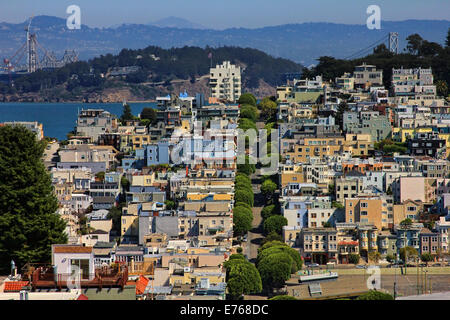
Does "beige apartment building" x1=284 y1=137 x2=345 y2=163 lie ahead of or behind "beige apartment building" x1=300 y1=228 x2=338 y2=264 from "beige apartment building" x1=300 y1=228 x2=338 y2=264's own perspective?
behind

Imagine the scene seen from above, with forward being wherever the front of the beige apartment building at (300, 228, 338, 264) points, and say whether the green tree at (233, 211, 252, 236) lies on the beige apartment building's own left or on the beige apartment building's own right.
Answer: on the beige apartment building's own right

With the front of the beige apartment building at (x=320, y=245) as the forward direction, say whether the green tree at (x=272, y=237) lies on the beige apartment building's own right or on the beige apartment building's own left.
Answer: on the beige apartment building's own right

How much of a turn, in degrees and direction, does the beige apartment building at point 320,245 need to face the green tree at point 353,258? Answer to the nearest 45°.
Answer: approximately 90° to its left

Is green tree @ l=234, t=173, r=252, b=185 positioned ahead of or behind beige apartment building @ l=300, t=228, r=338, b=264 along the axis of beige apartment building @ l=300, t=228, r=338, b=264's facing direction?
behind

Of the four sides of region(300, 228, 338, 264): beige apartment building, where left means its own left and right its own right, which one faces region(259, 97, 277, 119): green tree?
back

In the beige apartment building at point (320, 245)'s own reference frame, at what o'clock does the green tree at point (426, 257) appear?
The green tree is roughly at 9 o'clock from the beige apartment building.

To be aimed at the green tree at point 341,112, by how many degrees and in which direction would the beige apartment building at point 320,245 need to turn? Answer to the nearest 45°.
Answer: approximately 180°

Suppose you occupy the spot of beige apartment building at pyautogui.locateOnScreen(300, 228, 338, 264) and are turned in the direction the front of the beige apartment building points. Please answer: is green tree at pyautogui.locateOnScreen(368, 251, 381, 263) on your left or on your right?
on your left
